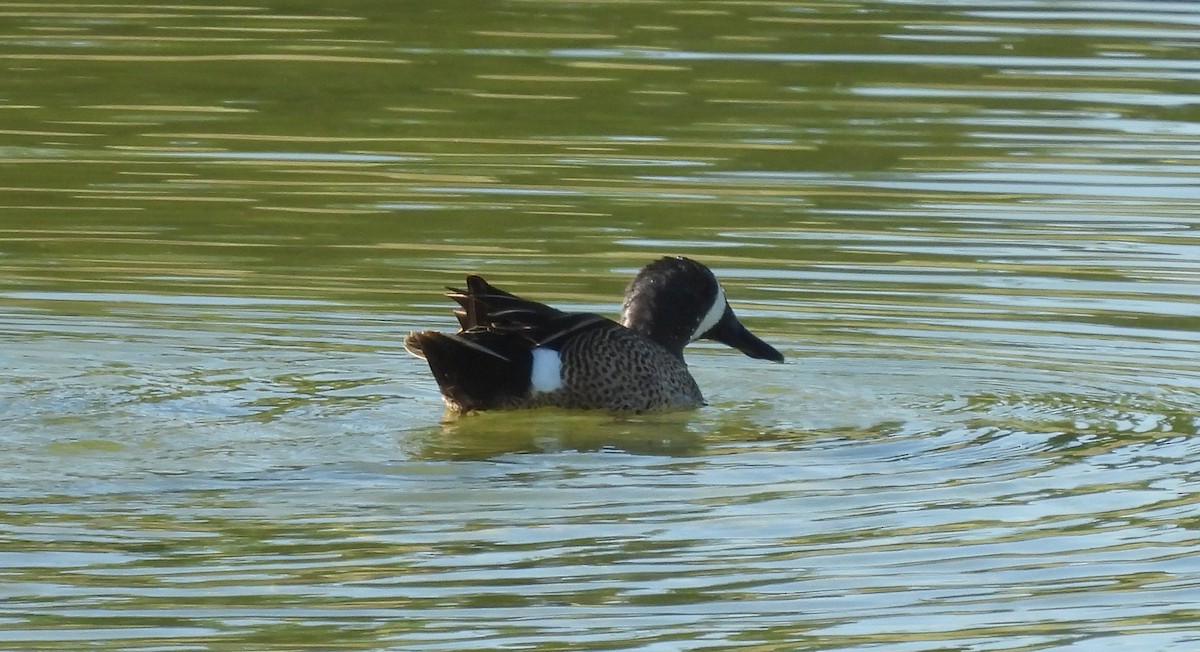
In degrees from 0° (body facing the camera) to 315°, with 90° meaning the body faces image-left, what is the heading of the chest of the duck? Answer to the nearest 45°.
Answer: approximately 270°
